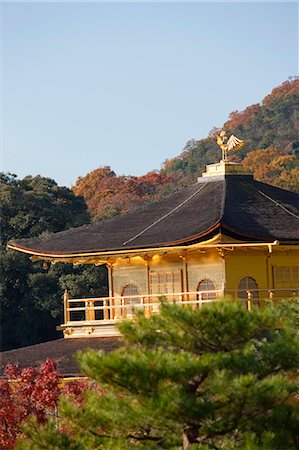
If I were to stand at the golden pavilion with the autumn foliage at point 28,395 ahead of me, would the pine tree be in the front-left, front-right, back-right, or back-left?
front-left

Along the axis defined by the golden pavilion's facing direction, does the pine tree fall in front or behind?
in front

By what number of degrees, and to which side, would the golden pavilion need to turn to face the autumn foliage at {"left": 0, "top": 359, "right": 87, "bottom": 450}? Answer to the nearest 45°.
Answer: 0° — it already faces it

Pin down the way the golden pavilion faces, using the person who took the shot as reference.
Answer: facing the viewer and to the left of the viewer
